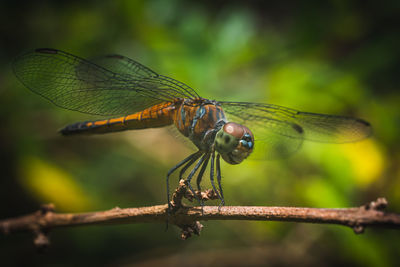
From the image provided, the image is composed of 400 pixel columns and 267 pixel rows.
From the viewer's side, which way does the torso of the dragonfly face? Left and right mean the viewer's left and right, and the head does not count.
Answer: facing the viewer and to the right of the viewer
